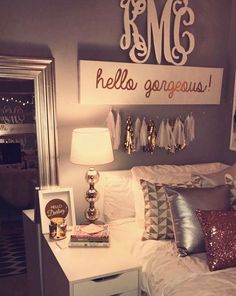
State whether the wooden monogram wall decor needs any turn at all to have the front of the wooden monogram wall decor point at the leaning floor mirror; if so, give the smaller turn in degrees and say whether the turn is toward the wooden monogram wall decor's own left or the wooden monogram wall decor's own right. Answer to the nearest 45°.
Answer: approximately 45° to the wooden monogram wall decor's own right

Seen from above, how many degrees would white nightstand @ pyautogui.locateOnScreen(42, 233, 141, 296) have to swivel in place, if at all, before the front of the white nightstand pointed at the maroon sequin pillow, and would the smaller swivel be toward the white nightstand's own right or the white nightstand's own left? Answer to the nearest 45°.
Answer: approximately 45° to the white nightstand's own left

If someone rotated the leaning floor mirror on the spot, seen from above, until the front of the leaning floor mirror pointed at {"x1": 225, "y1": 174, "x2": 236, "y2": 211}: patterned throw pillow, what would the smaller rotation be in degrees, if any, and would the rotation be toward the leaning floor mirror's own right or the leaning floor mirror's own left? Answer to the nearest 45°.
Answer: approximately 45° to the leaning floor mirror's own left

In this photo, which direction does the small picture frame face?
toward the camera

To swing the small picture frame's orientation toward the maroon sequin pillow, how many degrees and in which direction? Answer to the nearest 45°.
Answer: approximately 45° to its left

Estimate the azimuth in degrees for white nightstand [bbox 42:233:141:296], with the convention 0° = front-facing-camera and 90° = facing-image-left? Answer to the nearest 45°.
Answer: approximately 315°

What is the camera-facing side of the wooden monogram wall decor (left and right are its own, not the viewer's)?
front
